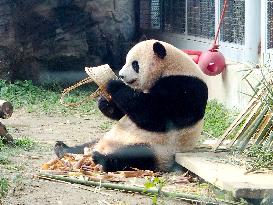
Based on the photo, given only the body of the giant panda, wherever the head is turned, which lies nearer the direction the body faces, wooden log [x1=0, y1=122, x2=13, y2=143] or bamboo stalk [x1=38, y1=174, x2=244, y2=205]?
the wooden log

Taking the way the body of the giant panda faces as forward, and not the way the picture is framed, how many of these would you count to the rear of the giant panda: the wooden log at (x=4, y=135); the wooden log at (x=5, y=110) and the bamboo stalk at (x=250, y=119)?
1

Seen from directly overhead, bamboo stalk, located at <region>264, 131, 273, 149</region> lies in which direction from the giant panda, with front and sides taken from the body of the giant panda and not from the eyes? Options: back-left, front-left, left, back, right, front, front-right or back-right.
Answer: back-left

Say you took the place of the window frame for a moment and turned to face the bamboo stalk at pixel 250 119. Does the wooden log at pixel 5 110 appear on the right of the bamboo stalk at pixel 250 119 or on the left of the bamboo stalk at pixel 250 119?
right

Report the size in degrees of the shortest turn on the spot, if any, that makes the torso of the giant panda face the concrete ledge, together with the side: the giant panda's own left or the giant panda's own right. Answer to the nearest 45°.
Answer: approximately 135° to the giant panda's own left

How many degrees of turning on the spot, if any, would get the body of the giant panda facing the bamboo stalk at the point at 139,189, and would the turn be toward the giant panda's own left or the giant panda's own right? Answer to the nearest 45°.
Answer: approximately 90° to the giant panda's own left

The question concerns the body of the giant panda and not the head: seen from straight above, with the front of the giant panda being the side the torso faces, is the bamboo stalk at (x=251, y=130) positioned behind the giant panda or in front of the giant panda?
behind

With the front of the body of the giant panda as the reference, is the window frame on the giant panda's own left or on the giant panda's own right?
on the giant panda's own right

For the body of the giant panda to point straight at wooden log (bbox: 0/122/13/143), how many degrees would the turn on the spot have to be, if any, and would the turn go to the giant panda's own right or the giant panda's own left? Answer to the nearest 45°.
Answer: approximately 45° to the giant panda's own right

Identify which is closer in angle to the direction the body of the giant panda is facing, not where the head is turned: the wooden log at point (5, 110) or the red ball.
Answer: the wooden log

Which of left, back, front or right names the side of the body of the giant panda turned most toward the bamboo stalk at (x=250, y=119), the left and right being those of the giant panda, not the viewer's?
back

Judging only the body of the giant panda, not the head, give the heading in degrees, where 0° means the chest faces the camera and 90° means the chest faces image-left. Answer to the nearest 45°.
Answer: approximately 90°
